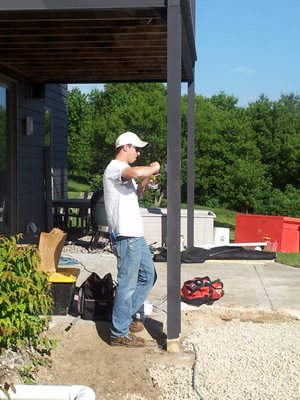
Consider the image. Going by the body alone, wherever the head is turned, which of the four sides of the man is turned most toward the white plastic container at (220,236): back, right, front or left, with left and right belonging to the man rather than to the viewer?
left

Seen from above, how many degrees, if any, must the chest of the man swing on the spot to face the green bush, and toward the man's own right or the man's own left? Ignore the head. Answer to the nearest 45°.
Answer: approximately 135° to the man's own right

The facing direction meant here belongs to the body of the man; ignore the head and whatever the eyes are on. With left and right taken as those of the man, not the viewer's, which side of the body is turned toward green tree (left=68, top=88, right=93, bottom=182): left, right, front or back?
left

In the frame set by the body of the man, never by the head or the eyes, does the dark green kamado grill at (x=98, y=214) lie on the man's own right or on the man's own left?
on the man's own left

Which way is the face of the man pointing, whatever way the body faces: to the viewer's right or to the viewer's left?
to the viewer's right

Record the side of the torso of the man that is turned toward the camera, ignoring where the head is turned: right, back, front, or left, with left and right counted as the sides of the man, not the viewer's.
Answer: right

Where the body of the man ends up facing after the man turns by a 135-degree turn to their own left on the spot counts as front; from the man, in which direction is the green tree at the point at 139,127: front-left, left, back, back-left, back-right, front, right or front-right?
front-right

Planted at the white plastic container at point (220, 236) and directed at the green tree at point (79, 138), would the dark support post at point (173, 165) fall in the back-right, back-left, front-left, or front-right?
back-left
